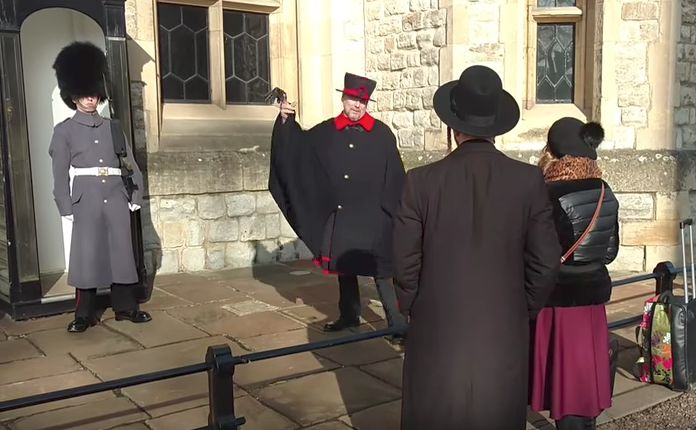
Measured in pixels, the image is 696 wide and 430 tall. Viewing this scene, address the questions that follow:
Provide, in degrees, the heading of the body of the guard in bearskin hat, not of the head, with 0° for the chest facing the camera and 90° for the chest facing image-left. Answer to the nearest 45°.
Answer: approximately 0°

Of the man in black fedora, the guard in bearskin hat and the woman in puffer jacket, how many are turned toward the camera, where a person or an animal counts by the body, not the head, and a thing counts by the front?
1

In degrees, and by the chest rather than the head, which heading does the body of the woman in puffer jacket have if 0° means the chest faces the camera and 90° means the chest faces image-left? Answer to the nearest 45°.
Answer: approximately 135°

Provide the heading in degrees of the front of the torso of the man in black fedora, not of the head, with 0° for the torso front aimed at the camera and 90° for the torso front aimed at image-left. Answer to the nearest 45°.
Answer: approximately 180°

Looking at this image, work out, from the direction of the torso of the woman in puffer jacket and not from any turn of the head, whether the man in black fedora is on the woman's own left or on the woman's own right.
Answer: on the woman's own left

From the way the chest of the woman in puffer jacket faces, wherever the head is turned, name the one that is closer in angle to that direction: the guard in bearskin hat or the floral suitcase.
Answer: the guard in bearskin hat

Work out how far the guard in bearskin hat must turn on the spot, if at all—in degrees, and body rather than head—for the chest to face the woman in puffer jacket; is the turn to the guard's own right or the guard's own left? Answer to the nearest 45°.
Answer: approximately 45° to the guard's own left

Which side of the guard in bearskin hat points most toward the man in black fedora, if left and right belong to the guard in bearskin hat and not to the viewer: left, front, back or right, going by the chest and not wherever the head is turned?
front

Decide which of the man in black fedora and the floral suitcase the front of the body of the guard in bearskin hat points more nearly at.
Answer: the man in black fedora

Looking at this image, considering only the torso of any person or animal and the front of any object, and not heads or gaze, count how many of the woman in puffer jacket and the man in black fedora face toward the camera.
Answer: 0

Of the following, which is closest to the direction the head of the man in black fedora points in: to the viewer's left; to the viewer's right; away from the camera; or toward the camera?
away from the camera

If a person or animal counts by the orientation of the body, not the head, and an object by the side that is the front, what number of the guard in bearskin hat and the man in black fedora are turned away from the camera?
1

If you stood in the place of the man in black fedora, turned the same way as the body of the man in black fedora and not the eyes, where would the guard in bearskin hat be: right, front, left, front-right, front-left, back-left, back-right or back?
front-left

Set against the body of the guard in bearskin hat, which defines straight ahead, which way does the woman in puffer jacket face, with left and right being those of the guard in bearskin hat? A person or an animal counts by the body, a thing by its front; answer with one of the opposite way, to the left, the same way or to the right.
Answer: the opposite way

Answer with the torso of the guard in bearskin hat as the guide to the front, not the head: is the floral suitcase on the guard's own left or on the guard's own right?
on the guard's own left
